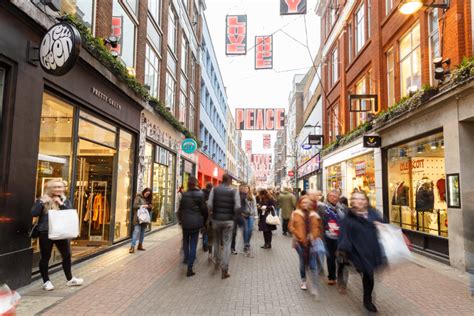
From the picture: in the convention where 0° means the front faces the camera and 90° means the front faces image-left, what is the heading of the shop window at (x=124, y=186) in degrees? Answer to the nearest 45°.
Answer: approximately 315°

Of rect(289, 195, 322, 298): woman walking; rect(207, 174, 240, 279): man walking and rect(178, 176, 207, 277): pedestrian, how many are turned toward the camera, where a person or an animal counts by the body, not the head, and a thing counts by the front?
1

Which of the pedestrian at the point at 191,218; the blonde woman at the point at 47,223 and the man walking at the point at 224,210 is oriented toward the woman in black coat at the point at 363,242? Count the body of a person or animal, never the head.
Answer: the blonde woman

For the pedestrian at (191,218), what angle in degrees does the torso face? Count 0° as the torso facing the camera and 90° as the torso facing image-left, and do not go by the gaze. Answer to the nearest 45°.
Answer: approximately 180°

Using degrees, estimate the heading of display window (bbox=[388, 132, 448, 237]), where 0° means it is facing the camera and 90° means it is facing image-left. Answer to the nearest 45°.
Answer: approximately 45°

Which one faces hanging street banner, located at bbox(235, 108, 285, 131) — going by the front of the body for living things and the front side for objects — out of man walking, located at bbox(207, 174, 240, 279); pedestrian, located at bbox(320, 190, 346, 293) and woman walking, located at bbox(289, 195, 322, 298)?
the man walking

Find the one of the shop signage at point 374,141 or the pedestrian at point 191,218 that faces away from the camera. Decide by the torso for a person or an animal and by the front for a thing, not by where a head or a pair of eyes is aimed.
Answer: the pedestrian

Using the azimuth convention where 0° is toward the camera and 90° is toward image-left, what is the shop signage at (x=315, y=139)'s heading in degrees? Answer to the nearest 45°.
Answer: approximately 0°
